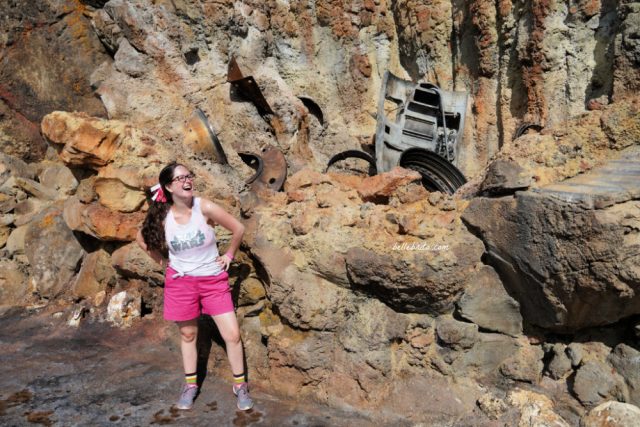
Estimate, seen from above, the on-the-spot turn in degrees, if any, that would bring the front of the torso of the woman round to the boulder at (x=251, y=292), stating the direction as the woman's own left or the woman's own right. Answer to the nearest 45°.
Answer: approximately 135° to the woman's own left

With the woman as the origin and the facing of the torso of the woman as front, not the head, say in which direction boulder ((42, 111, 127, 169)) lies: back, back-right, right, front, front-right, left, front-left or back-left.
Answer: back-right

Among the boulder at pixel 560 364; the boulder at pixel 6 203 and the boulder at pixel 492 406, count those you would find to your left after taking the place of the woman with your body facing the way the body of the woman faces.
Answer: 2

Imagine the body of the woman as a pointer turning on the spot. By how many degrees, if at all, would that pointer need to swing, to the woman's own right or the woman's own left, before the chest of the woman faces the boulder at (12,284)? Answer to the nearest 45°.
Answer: approximately 135° to the woman's own right

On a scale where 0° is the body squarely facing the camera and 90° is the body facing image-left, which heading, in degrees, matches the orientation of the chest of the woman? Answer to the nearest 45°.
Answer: approximately 0°

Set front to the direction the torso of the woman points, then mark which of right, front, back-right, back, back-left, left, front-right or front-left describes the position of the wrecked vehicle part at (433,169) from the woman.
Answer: back-left

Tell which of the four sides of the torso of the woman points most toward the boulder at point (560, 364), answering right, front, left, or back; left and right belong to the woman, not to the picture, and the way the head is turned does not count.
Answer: left

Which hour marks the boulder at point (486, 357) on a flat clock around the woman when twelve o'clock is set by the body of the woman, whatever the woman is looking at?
The boulder is roughly at 9 o'clock from the woman.

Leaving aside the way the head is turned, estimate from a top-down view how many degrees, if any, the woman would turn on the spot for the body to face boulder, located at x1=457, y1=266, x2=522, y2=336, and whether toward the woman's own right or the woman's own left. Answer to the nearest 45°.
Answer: approximately 90° to the woman's own left

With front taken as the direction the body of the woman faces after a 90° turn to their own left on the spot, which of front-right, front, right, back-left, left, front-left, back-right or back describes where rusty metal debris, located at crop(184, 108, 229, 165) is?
left

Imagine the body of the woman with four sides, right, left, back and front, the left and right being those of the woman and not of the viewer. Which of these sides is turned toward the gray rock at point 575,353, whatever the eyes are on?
left

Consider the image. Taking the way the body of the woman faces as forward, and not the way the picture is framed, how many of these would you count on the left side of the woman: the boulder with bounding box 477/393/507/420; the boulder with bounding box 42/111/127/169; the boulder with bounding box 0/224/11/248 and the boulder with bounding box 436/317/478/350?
2

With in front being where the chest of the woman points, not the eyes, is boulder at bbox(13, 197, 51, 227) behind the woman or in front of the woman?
behind
